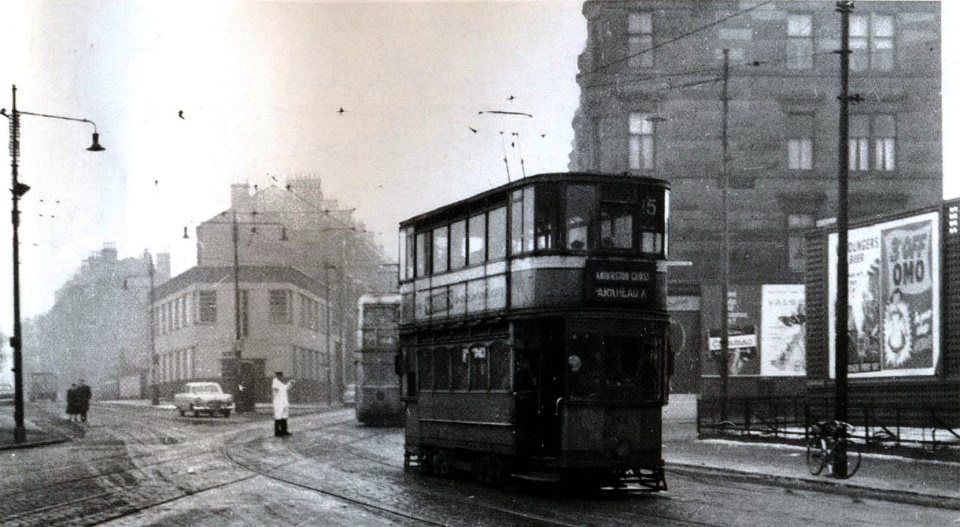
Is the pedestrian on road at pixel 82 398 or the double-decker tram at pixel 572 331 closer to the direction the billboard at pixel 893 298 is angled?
the double-decker tram

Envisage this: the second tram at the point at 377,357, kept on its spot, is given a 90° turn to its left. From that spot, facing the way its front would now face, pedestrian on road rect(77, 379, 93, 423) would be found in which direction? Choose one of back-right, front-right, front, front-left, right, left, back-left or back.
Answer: back-left

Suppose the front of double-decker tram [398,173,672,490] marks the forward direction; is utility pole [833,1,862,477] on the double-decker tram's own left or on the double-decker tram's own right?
on the double-decker tram's own left

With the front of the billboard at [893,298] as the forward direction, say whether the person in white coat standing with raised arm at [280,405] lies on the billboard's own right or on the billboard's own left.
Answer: on the billboard's own right

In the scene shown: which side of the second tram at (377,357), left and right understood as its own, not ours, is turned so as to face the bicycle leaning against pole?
front

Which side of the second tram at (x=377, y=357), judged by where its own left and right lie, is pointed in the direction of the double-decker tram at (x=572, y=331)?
front

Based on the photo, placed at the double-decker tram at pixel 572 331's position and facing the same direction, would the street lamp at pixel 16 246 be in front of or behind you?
behind

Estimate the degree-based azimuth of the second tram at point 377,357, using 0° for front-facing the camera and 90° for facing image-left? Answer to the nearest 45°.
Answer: approximately 0°

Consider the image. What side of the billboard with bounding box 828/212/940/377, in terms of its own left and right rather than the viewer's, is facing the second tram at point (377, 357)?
right

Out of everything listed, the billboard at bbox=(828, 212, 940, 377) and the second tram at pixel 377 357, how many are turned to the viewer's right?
0
